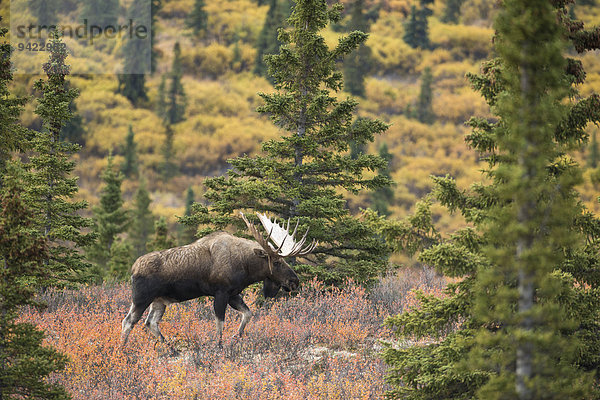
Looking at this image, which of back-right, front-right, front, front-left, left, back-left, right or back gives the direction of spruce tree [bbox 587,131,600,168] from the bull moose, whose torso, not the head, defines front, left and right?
front-left

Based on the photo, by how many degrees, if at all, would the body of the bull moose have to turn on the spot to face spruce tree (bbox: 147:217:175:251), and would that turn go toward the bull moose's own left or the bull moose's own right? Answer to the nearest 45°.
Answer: approximately 90° to the bull moose's own left

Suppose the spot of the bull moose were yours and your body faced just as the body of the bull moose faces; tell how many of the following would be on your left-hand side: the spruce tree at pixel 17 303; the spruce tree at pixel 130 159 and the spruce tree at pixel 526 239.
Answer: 1

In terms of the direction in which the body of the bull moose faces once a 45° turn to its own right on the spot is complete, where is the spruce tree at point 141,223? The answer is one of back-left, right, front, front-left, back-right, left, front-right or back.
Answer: back-left

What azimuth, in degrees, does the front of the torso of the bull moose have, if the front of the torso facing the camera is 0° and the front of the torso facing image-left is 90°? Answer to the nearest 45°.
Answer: approximately 270°

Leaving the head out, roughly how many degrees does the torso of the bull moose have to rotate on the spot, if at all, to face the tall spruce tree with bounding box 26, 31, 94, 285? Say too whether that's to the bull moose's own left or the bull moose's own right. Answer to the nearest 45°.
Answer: approximately 135° to the bull moose's own left

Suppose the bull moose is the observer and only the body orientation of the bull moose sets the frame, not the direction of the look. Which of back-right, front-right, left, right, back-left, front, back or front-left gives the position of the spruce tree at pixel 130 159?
left
